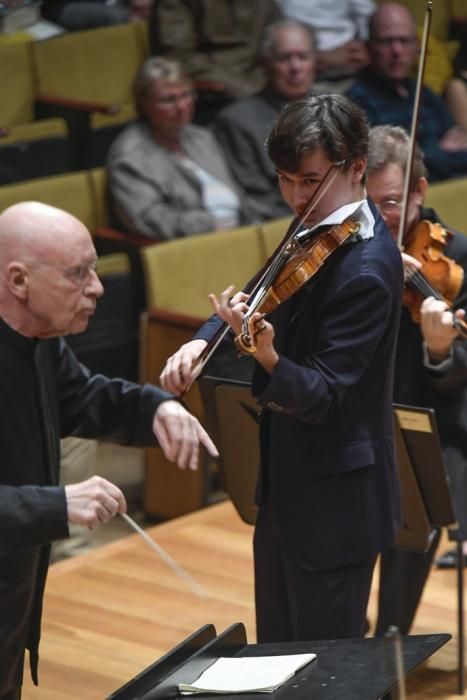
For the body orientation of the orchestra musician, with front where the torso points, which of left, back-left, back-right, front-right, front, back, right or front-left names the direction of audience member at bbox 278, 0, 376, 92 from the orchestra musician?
back-right

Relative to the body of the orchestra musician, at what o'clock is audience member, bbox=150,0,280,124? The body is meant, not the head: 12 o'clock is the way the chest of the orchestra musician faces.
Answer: The audience member is roughly at 4 o'clock from the orchestra musician.

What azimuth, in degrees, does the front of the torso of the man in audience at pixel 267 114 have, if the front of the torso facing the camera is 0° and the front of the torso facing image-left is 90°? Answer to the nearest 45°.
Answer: approximately 315°

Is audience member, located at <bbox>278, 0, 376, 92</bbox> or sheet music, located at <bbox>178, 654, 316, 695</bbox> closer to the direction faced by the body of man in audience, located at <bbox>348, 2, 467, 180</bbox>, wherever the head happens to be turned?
the sheet music

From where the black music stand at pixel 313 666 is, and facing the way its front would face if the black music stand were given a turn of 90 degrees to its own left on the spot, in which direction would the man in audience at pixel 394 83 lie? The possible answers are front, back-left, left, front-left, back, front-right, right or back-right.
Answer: back

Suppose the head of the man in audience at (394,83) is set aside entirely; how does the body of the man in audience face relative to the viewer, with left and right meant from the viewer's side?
facing the viewer

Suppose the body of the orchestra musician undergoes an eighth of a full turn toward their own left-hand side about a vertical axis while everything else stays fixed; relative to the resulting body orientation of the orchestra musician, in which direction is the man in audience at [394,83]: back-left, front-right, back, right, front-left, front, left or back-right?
back

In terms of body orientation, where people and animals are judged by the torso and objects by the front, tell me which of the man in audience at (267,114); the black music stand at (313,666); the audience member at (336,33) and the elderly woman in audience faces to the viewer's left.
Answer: the black music stand

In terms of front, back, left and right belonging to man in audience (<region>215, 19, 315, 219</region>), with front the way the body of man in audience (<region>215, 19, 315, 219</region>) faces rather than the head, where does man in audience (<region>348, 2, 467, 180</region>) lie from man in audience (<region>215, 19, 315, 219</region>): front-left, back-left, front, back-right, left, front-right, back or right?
left

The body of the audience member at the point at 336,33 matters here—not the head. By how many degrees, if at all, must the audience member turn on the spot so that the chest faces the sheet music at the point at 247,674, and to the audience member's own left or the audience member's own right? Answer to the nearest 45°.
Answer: approximately 45° to the audience member's own right

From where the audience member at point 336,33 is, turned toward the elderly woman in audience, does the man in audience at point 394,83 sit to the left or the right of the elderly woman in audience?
left

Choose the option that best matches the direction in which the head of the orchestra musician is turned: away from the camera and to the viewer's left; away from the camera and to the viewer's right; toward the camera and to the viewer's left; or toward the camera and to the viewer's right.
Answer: toward the camera and to the viewer's left

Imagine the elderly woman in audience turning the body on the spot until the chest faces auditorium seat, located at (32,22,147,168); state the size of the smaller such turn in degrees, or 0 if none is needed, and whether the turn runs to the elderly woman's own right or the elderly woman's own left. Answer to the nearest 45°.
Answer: approximately 180°
